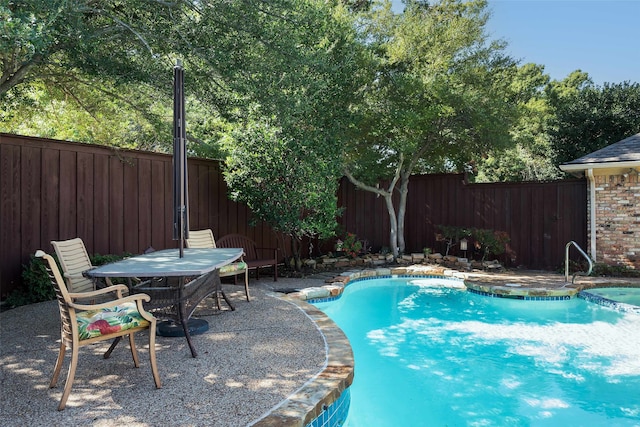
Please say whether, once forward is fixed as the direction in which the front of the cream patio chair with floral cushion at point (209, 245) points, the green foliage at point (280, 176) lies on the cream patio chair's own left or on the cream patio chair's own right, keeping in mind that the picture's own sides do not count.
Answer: on the cream patio chair's own left

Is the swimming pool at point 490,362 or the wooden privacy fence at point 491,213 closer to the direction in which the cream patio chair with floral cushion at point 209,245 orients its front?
the swimming pool

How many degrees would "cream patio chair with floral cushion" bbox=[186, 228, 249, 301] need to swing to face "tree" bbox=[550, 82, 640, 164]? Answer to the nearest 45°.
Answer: approximately 45° to its left

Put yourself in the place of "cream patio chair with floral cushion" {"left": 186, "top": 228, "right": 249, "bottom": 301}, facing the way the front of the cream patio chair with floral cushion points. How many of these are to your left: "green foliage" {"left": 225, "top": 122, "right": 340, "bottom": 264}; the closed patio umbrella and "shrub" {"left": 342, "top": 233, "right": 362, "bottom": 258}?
2

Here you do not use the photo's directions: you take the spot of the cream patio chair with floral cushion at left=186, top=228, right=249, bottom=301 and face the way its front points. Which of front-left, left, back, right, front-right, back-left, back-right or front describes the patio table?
front-right

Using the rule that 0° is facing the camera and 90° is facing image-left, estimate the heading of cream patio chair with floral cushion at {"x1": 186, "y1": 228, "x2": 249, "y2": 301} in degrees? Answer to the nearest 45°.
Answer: approximately 315°

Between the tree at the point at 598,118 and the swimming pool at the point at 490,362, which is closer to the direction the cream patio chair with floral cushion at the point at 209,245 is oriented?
the swimming pool

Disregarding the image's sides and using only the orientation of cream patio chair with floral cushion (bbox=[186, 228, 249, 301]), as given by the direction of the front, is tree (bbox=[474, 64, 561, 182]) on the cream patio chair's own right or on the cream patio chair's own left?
on the cream patio chair's own left

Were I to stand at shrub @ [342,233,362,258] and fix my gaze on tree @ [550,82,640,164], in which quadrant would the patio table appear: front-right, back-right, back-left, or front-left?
back-right

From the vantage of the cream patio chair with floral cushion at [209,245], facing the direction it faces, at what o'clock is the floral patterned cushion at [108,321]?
The floral patterned cushion is roughly at 2 o'clock from the cream patio chair with floral cushion.

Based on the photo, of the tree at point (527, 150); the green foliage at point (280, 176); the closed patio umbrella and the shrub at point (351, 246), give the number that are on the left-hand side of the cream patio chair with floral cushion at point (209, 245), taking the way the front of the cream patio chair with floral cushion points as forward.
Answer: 3
